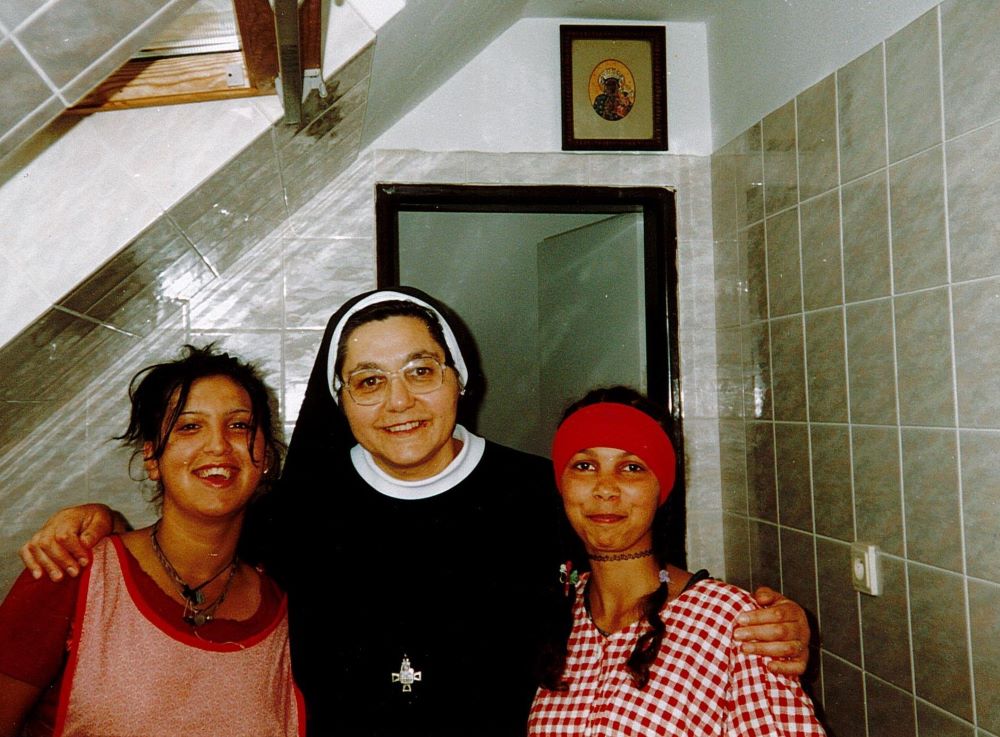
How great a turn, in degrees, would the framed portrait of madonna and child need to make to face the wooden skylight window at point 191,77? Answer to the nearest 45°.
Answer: approximately 45° to its right

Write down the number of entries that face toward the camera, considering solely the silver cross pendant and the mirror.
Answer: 2

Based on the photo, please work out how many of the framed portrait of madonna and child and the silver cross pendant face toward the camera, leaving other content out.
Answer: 2

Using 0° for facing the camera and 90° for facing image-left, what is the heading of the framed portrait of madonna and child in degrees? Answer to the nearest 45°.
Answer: approximately 0°

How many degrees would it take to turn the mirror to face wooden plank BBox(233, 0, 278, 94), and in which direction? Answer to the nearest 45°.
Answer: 0° — it already faces it
